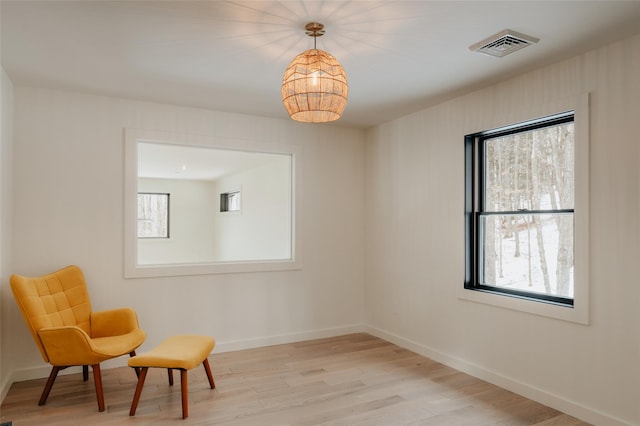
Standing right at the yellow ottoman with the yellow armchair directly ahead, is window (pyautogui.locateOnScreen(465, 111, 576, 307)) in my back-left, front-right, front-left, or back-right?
back-right

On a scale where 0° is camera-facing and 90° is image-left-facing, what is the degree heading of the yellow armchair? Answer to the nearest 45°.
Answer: approximately 315°

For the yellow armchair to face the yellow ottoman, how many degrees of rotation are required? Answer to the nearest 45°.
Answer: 0° — it already faces it

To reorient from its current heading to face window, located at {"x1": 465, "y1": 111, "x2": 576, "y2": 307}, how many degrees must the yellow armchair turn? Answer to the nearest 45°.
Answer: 0° — it already faces it
